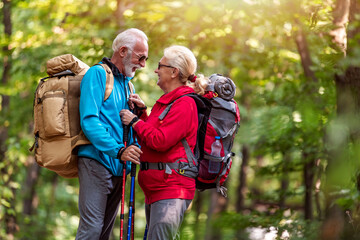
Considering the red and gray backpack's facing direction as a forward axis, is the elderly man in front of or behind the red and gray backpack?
behind

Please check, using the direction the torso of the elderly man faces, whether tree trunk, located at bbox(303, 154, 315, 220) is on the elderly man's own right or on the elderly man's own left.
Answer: on the elderly man's own left

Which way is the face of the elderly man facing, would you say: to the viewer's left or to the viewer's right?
to the viewer's right

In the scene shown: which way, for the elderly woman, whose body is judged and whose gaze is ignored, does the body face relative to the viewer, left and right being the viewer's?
facing to the left of the viewer

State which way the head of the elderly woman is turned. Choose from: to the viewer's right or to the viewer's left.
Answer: to the viewer's left

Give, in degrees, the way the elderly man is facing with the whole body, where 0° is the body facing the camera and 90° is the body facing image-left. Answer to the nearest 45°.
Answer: approximately 270°

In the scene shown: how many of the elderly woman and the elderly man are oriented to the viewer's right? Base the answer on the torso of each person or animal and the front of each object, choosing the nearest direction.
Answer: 1

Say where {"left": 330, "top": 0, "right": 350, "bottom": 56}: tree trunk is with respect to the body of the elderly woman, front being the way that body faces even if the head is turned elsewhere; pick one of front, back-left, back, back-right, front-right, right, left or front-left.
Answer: back-right

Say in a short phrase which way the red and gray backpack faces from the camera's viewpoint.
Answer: facing to the right of the viewer

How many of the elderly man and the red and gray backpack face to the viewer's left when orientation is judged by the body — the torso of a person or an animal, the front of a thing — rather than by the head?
0

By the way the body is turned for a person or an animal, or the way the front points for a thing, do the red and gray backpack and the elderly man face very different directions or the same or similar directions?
same or similar directions

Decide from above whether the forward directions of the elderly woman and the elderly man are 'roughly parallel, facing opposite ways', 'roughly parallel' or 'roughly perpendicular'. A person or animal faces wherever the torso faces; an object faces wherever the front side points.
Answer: roughly parallel, facing opposite ways
